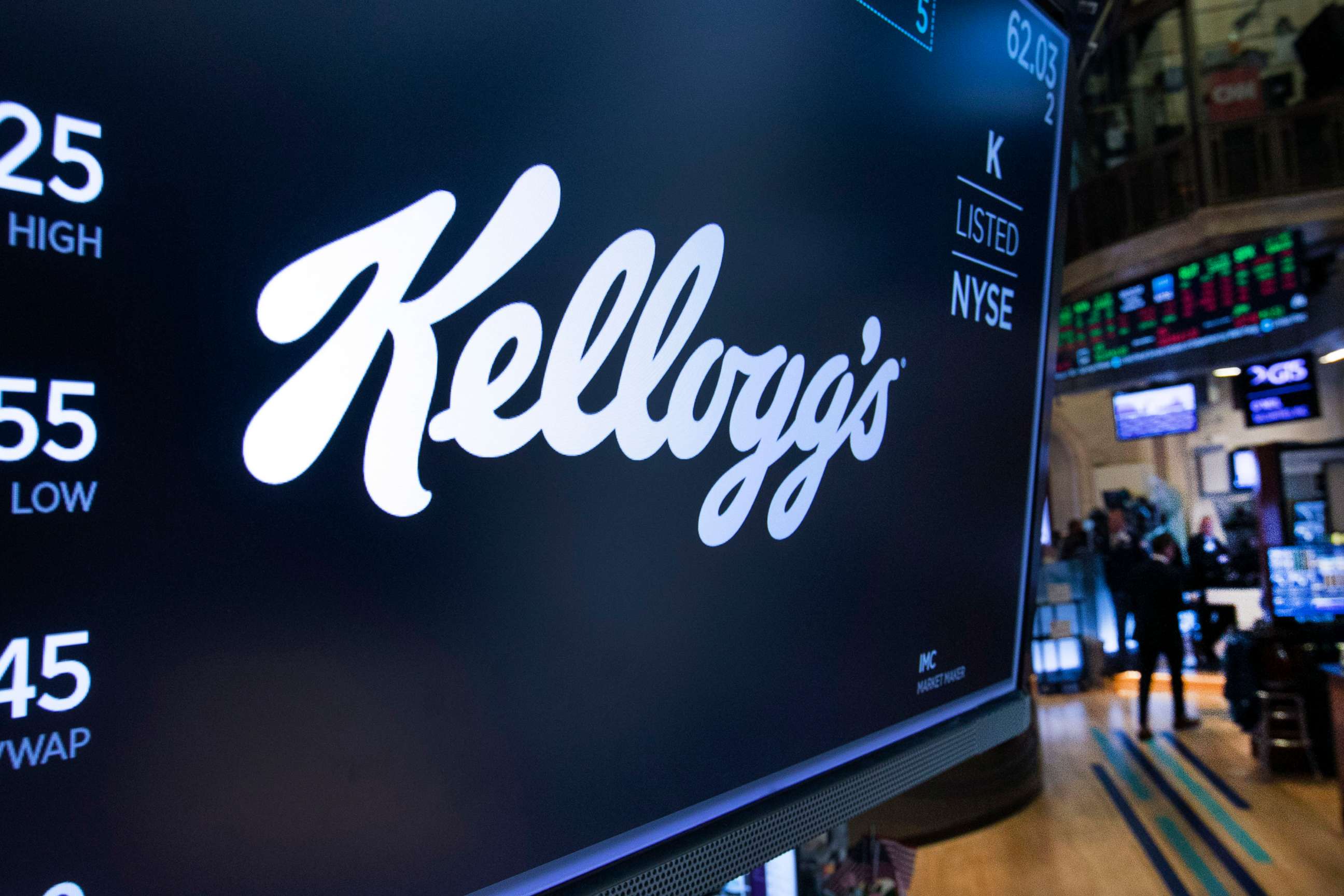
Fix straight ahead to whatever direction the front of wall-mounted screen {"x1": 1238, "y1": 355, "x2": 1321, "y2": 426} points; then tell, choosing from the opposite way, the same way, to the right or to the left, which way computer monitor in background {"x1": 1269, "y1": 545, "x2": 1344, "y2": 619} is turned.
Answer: the same way

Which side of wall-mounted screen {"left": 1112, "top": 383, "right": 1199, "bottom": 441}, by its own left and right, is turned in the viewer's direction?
front

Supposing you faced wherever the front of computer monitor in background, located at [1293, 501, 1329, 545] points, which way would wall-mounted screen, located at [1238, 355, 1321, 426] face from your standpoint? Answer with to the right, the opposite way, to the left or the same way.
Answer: the same way

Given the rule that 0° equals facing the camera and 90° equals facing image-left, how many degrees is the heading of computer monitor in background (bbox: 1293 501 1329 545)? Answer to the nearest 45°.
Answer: approximately 0°

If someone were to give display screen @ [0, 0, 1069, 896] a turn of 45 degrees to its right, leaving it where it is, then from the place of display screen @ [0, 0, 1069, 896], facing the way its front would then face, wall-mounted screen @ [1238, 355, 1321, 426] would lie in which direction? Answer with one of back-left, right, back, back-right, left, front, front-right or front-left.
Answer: back-left

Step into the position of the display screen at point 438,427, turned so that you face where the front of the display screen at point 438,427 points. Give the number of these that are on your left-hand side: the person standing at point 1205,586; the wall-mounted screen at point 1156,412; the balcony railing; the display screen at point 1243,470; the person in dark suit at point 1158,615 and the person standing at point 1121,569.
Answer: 6

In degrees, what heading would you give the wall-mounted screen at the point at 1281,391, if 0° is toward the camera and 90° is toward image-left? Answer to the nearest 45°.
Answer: approximately 0°

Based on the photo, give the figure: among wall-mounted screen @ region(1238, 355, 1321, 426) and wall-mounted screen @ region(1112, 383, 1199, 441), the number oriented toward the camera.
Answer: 2

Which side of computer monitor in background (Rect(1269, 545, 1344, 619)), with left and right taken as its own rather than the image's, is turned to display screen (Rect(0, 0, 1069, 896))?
front

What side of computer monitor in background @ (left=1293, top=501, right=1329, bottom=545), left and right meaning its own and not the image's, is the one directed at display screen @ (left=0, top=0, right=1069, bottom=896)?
front

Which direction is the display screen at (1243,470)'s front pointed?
toward the camera

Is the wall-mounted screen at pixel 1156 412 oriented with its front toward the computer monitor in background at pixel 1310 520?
no

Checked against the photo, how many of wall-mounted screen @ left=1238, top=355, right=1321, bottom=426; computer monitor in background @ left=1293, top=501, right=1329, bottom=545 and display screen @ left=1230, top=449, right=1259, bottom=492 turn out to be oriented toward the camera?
3
